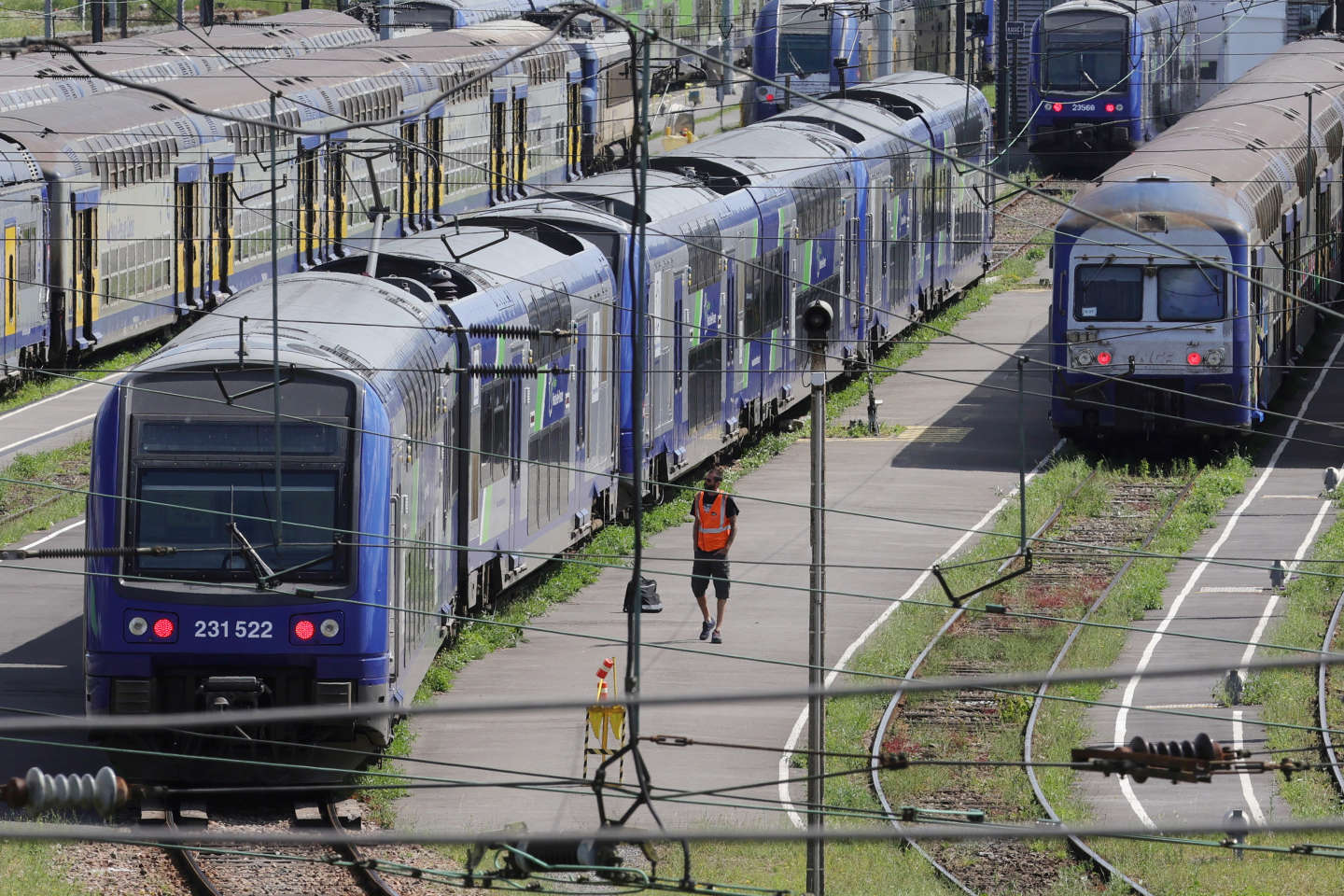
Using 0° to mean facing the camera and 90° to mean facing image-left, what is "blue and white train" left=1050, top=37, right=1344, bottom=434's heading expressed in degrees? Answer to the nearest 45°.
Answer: approximately 0°

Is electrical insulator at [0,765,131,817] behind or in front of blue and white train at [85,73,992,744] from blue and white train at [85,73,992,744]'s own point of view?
in front

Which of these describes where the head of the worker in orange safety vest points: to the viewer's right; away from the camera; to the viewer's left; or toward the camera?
toward the camera

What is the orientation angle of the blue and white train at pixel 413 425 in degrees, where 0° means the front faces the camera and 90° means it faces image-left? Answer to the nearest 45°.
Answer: approximately 45°

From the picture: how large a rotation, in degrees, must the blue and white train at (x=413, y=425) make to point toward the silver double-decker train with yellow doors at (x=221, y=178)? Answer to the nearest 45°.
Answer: approximately 135° to its right

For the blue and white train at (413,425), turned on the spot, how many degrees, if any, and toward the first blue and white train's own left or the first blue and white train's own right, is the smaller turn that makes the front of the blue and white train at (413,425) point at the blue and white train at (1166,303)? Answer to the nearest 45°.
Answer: approximately 180°

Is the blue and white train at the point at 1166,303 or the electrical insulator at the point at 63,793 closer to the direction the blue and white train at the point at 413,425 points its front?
the electrical insulator

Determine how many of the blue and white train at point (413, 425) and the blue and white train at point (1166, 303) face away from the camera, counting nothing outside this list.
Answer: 0

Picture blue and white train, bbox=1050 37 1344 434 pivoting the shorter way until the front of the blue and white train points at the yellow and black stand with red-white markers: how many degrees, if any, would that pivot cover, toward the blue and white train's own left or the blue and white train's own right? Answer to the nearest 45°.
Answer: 0° — it already faces it

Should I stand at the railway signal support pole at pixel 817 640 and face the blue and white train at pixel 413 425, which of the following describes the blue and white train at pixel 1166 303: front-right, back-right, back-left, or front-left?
front-right

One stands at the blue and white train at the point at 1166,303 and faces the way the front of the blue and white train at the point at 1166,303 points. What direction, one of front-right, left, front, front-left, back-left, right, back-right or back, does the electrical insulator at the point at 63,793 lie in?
front
